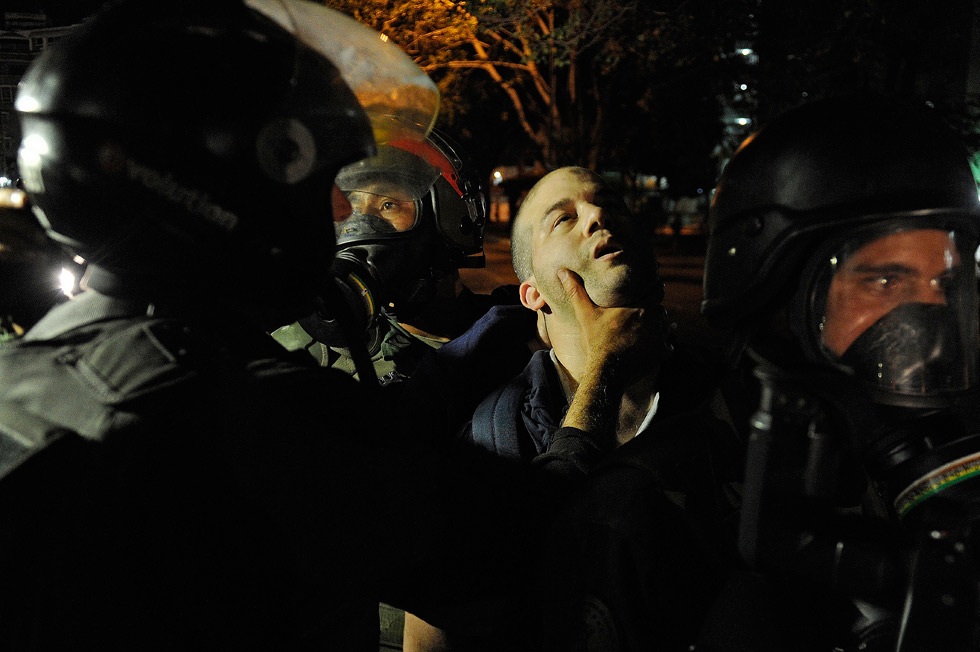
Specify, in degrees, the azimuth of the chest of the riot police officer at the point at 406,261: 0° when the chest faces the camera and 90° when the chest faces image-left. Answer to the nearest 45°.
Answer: approximately 45°

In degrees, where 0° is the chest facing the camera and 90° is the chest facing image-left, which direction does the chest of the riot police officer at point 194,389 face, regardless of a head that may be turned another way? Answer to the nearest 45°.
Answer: approximately 225°

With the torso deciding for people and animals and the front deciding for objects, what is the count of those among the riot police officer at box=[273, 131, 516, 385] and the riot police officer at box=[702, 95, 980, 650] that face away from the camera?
0

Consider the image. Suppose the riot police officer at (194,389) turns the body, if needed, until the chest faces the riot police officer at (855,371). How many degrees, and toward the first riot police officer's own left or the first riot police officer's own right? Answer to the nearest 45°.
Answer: approximately 45° to the first riot police officer's own right

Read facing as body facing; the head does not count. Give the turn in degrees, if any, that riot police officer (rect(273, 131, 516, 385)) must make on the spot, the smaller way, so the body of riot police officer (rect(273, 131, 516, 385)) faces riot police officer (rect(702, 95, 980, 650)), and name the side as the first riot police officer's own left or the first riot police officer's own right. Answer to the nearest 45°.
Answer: approximately 45° to the first riot police officer's own left
